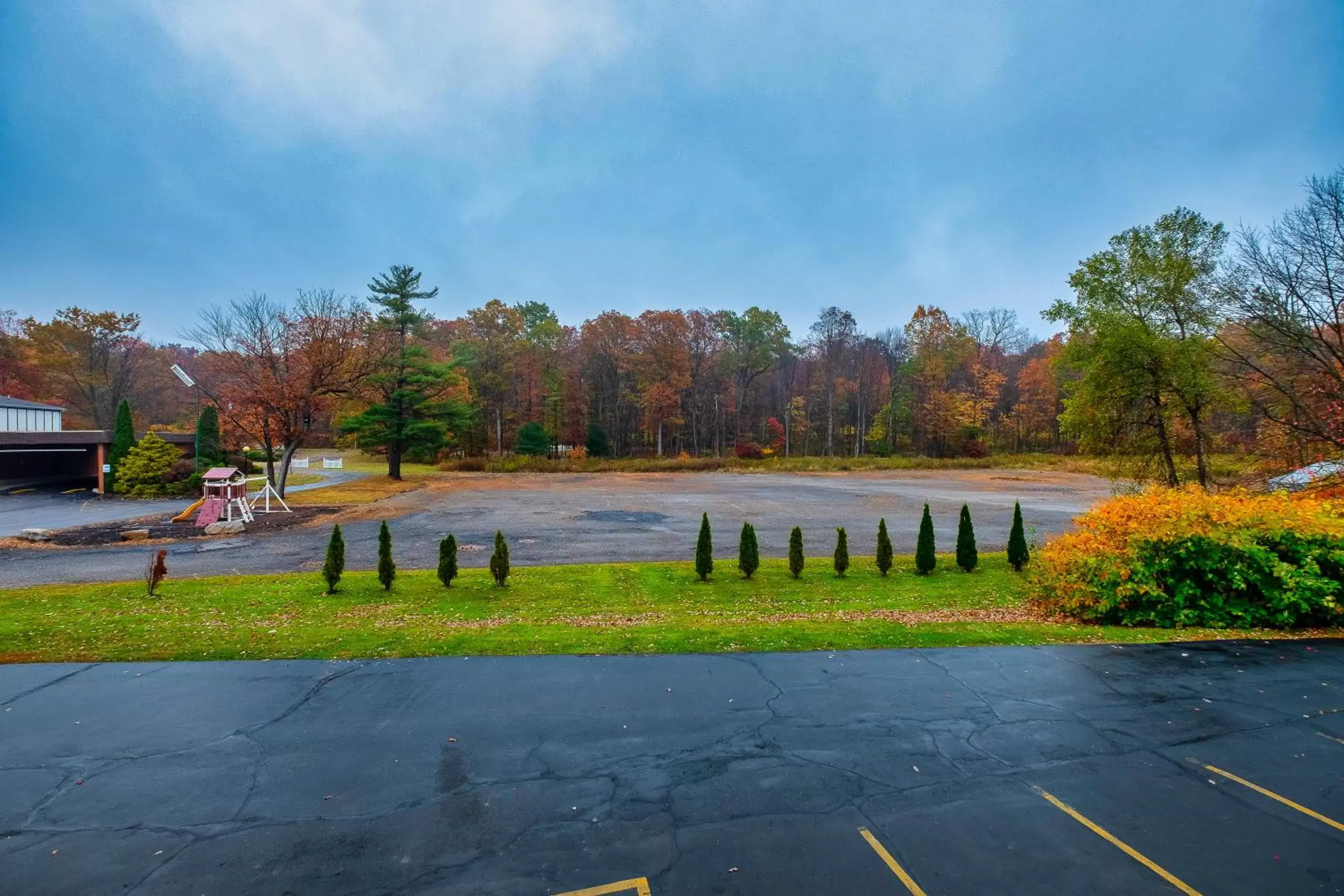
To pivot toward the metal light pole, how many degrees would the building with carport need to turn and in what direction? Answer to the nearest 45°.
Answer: approximately 45° to its left

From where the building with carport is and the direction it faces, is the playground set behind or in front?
in front

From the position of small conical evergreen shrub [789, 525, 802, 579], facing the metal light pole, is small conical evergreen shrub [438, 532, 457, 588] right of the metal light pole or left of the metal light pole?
left

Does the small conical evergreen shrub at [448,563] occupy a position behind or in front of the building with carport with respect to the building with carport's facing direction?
in front

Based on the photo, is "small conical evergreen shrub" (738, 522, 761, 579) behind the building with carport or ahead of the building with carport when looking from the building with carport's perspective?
ahead

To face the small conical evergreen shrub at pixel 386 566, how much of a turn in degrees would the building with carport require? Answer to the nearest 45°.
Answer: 0° — it already faces it

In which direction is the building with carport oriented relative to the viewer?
toward the camera

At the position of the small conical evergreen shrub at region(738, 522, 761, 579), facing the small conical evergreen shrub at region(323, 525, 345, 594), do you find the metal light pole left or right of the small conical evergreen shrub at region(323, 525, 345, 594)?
right
